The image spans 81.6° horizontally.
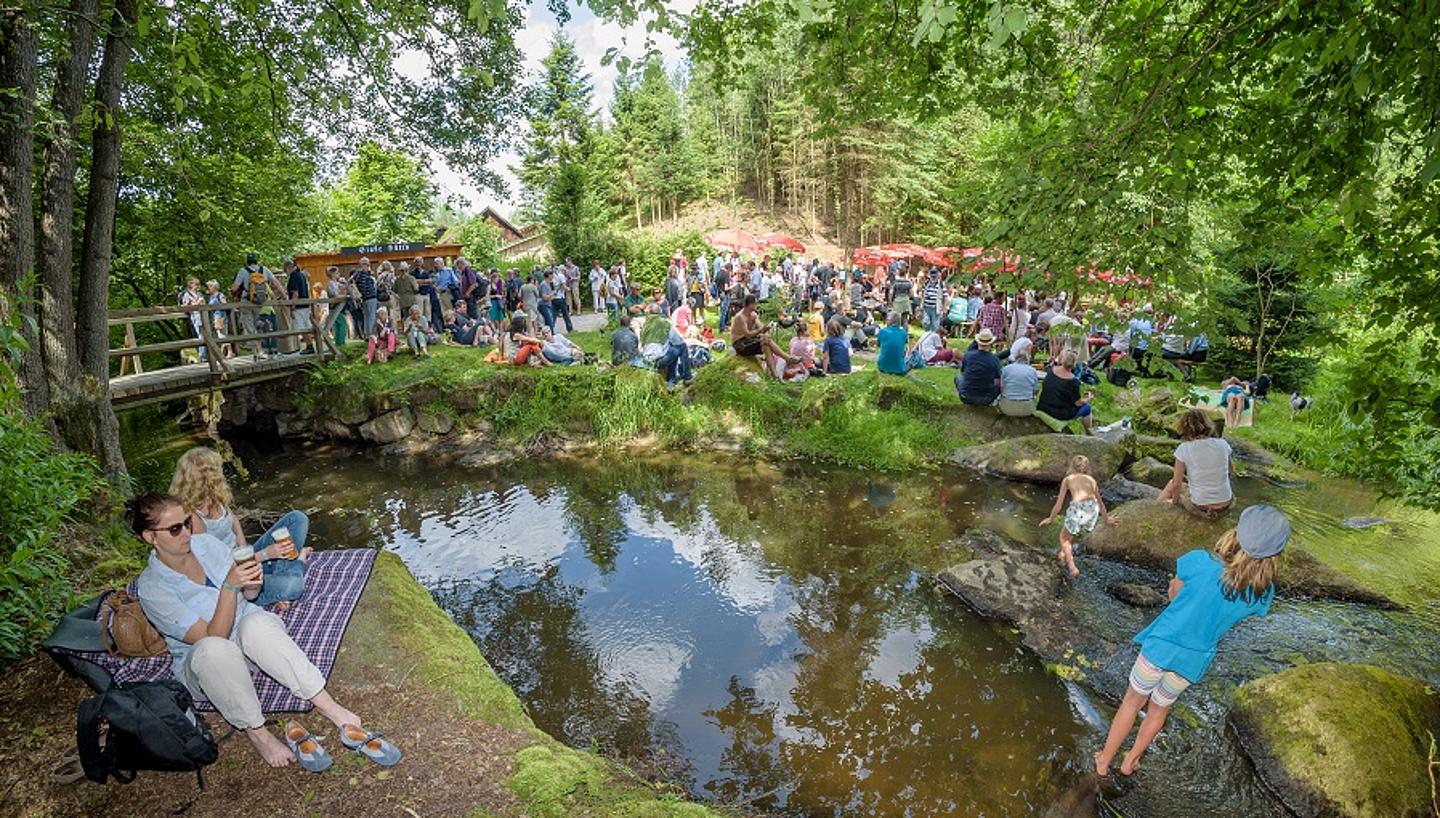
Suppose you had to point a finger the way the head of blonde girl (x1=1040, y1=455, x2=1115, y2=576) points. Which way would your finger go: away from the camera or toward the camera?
away from the camera

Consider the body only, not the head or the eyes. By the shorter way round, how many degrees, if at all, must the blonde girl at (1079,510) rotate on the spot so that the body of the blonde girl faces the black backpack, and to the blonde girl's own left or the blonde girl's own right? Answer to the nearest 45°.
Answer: approximately 135° to the blonde girl's own left

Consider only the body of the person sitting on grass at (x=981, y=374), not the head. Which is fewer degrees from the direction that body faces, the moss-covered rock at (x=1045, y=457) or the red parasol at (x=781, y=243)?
the red parasol

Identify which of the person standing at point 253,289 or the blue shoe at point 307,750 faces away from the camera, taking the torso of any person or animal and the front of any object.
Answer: the person standing

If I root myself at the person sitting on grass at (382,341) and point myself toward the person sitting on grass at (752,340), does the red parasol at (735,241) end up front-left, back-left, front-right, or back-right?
front-left

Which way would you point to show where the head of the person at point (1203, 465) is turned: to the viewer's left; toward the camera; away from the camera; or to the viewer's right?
away from the camera

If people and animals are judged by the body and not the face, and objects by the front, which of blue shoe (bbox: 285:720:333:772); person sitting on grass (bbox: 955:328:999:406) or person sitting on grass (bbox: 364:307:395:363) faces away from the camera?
person sitting on grass (bbox: 955:328:999:406)

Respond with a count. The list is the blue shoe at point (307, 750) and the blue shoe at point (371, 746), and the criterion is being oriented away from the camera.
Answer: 0

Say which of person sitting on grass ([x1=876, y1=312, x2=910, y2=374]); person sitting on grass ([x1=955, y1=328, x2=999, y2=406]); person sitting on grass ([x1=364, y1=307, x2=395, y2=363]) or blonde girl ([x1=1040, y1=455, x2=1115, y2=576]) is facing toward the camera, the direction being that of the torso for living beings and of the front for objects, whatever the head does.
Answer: person sitting on grass ([x1=364, y1=307, x2=395, y2=363])

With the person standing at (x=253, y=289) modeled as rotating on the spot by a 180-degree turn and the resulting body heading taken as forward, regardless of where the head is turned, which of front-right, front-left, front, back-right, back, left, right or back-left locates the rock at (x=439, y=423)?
front-left

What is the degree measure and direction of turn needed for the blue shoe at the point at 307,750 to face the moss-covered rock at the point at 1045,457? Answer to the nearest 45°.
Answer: approximately 45° to its left

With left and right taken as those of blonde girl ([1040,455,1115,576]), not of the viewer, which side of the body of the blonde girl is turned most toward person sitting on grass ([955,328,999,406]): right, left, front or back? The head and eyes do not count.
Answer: front

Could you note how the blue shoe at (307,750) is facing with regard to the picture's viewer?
facing the viewer and to the right of the viewer

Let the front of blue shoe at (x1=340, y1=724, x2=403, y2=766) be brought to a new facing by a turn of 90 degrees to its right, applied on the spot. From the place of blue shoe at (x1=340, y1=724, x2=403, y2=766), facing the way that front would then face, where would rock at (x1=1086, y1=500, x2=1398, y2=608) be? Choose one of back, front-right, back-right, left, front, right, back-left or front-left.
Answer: back-left

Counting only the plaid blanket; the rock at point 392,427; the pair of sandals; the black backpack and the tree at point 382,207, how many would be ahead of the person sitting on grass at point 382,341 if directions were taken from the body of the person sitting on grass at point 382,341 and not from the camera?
4

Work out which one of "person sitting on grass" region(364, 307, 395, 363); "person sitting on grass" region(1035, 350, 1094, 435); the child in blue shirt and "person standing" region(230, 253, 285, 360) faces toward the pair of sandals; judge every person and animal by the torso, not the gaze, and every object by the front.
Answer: "person sitting on grass" region(364, 307, 395, 363)

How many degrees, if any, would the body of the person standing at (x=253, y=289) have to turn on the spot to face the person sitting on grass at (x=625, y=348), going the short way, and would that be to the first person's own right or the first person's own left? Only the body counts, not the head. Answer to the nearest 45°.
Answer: approximately 135° to the first person's own right
